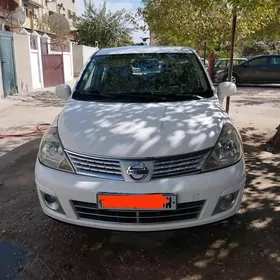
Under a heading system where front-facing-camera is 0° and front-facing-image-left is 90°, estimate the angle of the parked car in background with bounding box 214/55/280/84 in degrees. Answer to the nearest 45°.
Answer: approximately 90°

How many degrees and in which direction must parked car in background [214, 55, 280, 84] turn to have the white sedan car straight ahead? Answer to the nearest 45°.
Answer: approximately 90° to its left

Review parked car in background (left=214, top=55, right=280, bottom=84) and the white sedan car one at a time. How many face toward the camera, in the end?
1

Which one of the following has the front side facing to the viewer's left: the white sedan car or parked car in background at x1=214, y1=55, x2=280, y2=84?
the parked car in background

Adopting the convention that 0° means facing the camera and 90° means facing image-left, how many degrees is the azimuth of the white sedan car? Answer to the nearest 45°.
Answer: approximately 0°

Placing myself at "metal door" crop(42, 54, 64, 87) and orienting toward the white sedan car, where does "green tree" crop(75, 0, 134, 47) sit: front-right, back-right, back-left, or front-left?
back-left

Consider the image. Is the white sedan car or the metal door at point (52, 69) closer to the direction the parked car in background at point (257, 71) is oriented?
the metal door

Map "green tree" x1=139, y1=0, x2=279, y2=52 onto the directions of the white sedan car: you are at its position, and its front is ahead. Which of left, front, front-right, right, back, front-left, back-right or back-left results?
back

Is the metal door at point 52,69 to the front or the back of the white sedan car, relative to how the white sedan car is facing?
to the back

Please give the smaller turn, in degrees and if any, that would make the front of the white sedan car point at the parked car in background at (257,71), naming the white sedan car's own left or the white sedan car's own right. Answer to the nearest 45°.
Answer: approximately 180°

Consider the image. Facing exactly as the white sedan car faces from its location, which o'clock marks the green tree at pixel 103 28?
The green tree is roughly at 6 o'clock from the white sedan car.

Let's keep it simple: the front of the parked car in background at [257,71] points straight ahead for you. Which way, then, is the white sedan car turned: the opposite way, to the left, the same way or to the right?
to the left

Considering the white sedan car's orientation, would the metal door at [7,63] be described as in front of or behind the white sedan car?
behind
